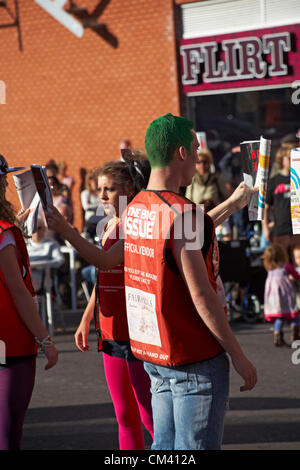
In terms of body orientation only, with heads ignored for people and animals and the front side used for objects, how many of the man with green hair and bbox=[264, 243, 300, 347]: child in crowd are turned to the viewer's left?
0

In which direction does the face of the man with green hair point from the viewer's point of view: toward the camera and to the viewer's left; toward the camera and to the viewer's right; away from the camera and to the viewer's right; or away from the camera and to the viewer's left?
away from the camera and to the viewer's right

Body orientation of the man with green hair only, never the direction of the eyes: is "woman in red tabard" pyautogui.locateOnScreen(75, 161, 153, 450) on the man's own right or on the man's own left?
on the man's own left

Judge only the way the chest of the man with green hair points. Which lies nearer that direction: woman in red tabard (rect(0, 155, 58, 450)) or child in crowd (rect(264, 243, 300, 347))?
the child in crowd

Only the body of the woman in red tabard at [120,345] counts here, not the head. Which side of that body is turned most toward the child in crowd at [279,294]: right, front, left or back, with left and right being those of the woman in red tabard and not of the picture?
back

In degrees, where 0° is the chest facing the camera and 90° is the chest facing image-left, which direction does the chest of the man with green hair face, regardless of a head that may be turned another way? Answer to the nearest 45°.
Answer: approximately 225°

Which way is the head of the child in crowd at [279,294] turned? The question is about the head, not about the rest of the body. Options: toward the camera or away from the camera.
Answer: away from the camera

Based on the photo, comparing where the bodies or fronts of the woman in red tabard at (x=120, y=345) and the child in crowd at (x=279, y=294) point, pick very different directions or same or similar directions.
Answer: very different directions

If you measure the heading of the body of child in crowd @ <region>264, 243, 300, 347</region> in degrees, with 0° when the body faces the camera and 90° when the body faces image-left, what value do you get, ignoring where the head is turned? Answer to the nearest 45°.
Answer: approximately 225°

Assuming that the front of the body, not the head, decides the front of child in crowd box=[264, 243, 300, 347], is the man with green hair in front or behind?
behind

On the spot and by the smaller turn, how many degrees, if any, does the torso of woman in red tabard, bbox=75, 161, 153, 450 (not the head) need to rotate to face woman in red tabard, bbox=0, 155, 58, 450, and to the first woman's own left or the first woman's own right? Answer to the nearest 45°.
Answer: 0° — they already face them
